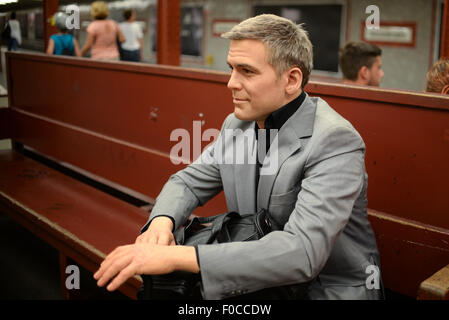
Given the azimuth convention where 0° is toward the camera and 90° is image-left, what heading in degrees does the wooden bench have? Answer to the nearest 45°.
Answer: approximately 45°

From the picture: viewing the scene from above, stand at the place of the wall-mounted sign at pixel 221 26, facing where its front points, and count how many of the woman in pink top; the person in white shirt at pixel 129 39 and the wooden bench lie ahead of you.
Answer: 3

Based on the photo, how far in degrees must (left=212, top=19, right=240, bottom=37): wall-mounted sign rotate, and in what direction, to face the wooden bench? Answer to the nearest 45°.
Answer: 0° — it already faces it

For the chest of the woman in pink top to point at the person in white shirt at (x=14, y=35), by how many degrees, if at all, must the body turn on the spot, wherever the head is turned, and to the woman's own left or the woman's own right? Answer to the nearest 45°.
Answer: approximately 90° to the woman's own left

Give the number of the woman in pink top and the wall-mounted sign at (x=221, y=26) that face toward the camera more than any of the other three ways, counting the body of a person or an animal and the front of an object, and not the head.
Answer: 1

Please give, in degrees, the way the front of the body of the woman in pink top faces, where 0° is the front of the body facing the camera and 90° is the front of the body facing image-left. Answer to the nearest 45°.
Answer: approximately 180°

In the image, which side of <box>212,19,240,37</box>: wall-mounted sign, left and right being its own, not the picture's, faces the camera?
front

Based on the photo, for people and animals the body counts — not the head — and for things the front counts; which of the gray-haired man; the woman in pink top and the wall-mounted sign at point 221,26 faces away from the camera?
the woman in pink top

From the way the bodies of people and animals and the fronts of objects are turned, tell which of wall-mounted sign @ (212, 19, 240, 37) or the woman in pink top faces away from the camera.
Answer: the woman in pink top

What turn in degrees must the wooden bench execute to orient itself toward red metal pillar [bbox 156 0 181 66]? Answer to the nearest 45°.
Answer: approximately 135° to its right

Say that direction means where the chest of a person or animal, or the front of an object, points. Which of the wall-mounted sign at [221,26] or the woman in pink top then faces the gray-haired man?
the wall-mounted sign

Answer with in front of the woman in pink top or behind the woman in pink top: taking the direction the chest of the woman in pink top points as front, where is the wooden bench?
behind

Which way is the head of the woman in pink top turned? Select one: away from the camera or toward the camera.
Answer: away from the camera

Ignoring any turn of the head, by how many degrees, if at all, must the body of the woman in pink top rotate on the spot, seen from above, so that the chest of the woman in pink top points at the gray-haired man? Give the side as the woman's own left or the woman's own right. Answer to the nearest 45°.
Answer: approximately 180°

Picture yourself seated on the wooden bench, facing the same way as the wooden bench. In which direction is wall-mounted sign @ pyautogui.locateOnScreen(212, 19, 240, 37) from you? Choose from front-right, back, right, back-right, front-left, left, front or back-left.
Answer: back-right
